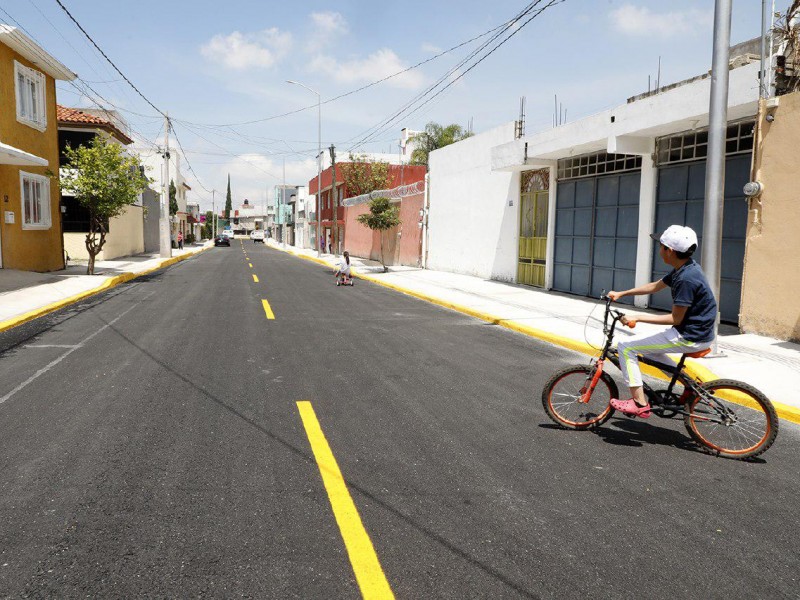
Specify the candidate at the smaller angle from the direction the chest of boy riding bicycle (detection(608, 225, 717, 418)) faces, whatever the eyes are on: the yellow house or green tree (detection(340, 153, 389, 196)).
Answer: the yellow house

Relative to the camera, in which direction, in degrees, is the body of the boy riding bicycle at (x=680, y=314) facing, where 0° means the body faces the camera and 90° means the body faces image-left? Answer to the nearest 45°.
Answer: approximately 90°

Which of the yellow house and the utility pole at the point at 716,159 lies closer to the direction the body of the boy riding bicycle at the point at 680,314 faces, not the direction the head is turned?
the yellow house

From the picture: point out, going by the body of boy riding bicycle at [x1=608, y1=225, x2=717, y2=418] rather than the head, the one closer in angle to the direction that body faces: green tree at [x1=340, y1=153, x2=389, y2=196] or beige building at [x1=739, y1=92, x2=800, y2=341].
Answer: the green tree

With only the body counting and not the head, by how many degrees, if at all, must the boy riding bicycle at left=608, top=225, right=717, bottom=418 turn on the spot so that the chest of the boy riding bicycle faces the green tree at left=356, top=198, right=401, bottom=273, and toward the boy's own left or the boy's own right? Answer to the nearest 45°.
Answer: approximately 45° to the boy's own right

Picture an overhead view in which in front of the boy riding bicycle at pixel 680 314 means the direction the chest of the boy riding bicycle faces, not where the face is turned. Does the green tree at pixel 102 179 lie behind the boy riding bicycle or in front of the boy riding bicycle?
in front

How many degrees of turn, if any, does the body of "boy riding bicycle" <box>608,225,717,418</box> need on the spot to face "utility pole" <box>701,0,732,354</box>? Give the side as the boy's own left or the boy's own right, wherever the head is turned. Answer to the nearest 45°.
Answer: approximately 90° to the boy's own right

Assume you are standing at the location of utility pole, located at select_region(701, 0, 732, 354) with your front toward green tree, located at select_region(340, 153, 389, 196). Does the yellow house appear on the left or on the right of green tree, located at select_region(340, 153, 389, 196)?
left

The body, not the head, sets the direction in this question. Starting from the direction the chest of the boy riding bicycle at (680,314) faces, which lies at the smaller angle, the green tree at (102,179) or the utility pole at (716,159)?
the green tree

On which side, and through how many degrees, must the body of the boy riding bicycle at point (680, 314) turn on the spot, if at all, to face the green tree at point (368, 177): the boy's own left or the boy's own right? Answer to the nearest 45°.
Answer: approximately 45° to the boy's own right

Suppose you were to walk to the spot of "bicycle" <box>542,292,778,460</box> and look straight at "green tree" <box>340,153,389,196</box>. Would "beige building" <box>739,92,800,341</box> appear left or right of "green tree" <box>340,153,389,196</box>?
right
